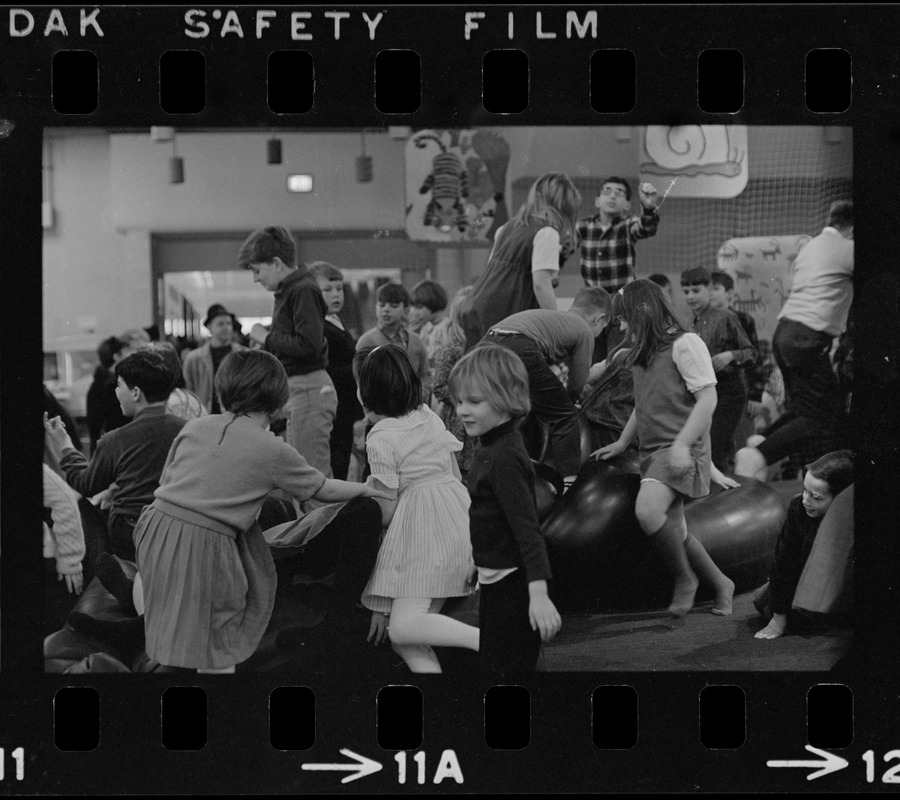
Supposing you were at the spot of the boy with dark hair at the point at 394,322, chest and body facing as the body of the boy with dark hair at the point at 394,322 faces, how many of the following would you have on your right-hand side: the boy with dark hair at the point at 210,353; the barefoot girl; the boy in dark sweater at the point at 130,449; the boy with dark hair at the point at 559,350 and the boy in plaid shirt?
2

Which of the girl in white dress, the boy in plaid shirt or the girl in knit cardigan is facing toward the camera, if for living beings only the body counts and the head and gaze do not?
the boy in plaid shirt

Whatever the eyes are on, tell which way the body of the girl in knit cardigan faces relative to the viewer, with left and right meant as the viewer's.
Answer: facing away from the viewer and to the right of the viewer

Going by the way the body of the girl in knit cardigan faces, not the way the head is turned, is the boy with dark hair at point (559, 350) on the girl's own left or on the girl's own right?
on the girl's own right

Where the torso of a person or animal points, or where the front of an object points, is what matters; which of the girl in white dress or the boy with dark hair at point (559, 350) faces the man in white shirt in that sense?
the boy with dark hair

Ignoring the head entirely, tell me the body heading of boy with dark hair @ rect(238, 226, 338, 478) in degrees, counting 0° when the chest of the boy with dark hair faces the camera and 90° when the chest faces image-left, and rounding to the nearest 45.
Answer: approximately 90°

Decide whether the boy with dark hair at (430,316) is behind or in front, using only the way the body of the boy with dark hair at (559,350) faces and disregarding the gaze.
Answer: behind

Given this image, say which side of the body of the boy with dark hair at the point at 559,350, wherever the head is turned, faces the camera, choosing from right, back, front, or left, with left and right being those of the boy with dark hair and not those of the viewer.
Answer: right
